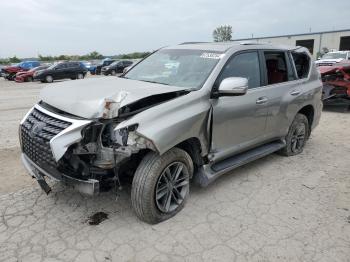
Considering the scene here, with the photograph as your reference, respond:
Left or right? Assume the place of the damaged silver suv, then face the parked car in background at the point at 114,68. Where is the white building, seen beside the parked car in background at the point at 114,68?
right

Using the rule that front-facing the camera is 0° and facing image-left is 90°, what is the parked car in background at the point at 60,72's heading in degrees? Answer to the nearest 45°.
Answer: approximately 45°

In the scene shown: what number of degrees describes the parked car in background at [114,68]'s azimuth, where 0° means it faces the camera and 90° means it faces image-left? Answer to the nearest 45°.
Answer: approximately 45°

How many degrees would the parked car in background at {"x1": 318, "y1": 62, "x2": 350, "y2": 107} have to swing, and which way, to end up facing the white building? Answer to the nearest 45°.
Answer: approximately 135° to its right

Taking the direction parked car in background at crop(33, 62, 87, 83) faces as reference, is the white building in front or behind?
behind

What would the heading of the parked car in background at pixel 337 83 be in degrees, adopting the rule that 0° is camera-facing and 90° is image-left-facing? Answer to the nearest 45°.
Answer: approximately 45°

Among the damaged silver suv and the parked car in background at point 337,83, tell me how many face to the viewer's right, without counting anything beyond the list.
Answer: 0

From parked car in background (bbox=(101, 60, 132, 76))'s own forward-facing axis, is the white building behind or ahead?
behind
